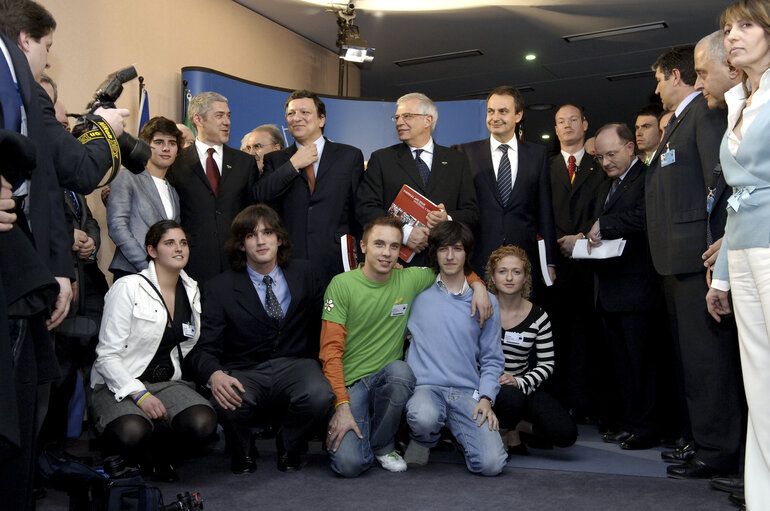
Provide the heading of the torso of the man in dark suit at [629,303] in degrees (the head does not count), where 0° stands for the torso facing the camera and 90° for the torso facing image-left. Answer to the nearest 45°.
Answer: approximately 45°

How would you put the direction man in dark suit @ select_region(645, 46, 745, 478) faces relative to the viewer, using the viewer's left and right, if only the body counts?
facing to the left of the viewer

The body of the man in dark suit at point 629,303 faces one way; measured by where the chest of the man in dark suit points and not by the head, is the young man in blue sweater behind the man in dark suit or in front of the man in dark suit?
in front

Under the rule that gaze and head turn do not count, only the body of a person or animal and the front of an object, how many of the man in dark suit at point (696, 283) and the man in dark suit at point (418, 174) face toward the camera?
1

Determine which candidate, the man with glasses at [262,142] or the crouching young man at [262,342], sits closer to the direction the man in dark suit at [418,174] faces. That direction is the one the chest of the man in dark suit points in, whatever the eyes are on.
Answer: the crouching young man

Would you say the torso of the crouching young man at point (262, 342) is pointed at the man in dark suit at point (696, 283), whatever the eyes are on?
no

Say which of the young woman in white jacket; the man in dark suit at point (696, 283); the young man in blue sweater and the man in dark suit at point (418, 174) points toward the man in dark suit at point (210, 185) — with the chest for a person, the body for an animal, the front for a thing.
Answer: the man in dark suit at point (696, 283)

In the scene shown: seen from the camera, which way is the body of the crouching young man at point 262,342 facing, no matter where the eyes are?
toward the camera

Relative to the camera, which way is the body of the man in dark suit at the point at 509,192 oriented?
toward the camera

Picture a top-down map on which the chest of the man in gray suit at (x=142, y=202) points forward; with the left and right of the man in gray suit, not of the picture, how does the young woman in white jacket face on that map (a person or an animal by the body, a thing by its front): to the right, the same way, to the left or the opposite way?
the same way

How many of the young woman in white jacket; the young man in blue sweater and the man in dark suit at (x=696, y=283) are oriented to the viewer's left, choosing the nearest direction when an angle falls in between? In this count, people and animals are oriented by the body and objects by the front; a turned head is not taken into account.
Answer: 1

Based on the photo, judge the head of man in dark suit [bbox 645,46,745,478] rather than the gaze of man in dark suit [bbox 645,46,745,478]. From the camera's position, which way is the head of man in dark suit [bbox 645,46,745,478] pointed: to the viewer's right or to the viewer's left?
to the viewer's left

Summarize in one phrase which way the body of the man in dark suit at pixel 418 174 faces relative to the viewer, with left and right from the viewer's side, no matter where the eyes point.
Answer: facing the viewer

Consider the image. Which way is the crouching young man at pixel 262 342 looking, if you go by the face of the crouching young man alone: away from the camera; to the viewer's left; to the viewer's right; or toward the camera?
toward the camera

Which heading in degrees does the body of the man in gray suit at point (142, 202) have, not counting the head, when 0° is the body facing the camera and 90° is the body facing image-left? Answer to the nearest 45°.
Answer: approximately 315°
